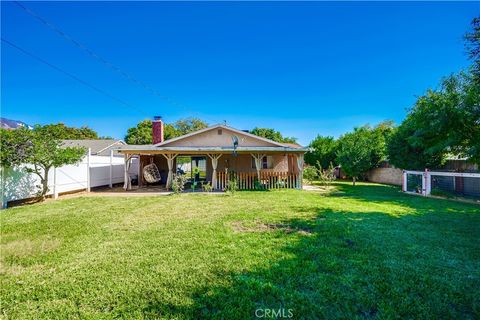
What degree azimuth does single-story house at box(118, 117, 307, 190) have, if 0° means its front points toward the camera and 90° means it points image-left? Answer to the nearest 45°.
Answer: approximately 0°

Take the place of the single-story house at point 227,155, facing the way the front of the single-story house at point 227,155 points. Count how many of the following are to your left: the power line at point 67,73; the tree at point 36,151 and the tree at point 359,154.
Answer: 1

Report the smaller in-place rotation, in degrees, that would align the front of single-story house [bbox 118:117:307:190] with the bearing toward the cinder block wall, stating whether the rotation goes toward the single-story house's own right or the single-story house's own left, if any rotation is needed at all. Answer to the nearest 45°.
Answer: approximately 90° to the single-story house's own left

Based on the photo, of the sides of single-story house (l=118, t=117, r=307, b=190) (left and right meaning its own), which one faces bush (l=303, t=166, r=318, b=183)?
left

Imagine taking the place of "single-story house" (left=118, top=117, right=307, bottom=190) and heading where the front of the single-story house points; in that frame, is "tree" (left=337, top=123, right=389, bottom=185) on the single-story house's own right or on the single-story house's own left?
on the single-story house's own left

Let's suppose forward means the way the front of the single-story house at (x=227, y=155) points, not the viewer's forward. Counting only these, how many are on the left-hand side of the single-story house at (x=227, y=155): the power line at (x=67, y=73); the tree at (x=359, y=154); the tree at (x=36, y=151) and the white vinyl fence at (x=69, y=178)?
1

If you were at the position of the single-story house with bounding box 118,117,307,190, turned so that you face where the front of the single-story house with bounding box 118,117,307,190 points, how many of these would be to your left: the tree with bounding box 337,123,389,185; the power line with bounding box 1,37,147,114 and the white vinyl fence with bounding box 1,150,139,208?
1

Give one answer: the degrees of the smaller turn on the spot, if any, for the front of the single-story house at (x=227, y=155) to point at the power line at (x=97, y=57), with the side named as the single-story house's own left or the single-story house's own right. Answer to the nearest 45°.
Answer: approximately 45° to the single-story house's own right

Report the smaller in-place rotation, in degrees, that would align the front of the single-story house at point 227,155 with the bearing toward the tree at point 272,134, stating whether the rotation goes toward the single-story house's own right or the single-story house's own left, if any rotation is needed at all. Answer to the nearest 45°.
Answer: approximately 180°

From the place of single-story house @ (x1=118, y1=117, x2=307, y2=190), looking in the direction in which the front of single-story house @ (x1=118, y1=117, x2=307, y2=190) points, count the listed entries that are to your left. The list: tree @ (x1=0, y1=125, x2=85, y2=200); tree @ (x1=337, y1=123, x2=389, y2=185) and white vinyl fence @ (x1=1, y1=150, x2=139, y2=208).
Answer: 1

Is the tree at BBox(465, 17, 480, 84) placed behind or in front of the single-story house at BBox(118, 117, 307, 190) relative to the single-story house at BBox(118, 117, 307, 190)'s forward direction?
in front

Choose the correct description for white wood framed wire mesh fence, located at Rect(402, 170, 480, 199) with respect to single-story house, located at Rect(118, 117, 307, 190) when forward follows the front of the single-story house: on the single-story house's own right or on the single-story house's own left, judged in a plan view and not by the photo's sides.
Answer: on the single-story house's own left
